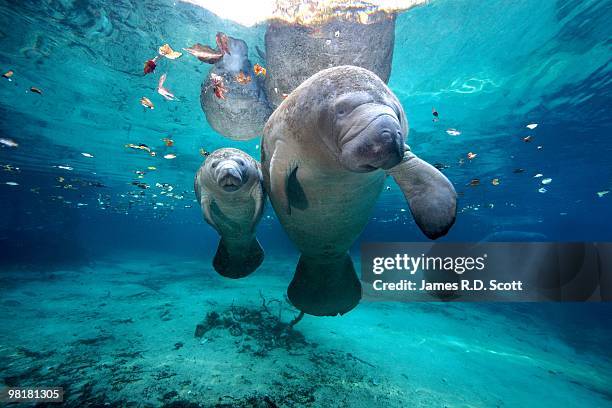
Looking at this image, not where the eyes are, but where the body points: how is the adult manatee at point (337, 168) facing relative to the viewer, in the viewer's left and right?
facing the viewer and to the right of the viewer

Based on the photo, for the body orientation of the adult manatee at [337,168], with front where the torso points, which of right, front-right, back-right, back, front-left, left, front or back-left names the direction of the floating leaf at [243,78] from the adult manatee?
back

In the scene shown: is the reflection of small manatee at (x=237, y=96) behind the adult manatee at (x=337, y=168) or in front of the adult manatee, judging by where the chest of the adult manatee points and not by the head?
behind

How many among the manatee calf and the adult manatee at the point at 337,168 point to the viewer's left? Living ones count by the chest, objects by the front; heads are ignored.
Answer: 0

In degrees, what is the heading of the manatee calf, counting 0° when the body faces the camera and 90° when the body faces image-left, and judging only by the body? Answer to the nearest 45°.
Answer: approximately 0°
